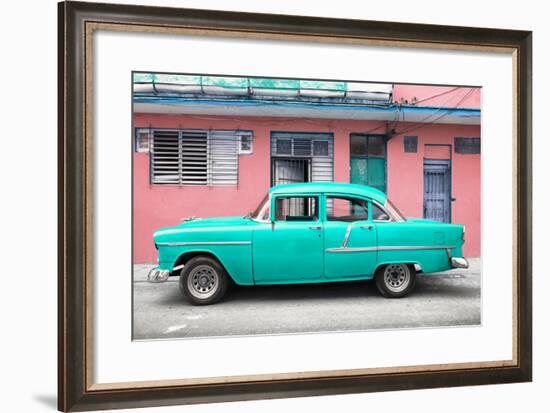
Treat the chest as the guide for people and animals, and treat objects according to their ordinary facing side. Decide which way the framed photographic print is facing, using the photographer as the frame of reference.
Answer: facing the viewer and to the right of the viewer
